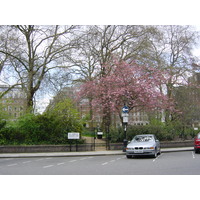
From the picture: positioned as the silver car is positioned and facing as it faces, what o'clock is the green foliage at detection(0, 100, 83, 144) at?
The green foliage is roughly at 4 o'clock from the silver car.

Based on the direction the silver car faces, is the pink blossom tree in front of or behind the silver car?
behind

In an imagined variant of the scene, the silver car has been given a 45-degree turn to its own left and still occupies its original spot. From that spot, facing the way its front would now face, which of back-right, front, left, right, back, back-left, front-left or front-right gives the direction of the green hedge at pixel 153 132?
back-left

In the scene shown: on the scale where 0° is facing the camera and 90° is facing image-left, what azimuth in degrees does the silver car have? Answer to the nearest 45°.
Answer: approximately 0°
